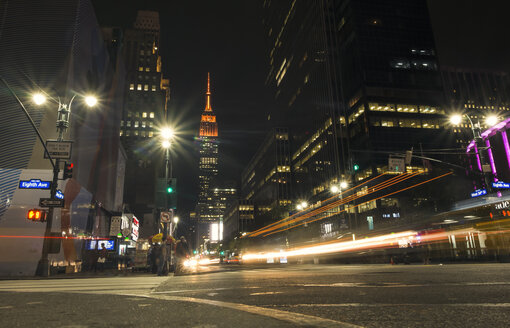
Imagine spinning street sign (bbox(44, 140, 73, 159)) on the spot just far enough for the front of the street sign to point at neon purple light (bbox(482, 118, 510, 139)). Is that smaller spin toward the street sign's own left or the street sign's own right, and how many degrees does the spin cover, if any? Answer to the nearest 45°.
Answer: approximately 90° to the street sign's own left

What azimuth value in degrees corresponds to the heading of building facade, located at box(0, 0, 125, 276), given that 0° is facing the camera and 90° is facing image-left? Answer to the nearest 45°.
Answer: approximately 315°

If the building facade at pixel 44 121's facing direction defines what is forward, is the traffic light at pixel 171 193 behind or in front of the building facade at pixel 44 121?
in front

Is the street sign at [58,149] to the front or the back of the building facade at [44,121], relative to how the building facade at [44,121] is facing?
to the front

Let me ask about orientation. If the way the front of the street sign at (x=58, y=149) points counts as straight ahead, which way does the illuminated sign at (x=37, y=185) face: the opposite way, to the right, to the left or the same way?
the same way

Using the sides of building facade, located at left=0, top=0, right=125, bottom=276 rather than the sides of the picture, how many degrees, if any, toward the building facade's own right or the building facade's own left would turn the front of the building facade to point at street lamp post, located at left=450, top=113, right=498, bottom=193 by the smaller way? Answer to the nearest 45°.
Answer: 0° — it already faces it

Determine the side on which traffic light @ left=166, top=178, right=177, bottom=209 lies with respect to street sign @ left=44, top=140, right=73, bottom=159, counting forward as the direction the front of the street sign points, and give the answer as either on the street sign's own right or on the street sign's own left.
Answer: on the street sign's own left

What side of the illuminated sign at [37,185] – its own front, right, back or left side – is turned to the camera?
front
